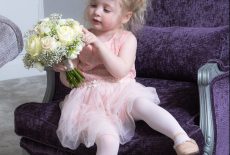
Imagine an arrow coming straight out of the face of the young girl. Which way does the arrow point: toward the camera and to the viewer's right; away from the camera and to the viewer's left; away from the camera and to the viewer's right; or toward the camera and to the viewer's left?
toward the camera and to the viewer's left

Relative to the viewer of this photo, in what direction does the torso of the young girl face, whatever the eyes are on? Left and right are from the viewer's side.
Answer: facing the viewer and to the left of the viewer
